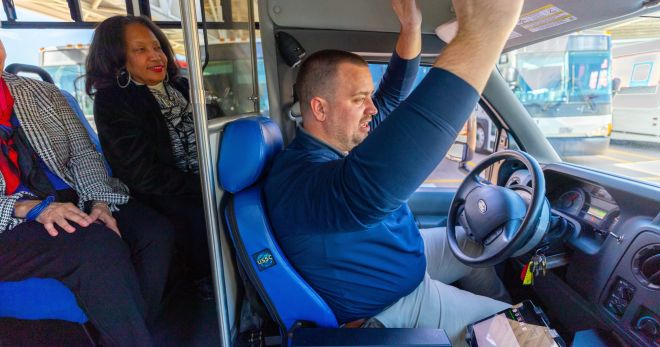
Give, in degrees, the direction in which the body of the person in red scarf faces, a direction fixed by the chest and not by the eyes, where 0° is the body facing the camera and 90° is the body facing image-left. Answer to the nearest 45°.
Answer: approximately 315°

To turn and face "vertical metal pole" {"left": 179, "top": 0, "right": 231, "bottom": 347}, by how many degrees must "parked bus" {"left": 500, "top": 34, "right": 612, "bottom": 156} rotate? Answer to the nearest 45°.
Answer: approximately 45° to its right

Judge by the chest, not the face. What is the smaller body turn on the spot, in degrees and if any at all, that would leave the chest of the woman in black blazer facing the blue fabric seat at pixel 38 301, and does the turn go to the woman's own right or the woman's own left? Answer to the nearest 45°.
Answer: approximately 90° to the woman's own right

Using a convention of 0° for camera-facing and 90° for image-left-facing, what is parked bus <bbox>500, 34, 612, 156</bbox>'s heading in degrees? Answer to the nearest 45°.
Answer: approximately 0°

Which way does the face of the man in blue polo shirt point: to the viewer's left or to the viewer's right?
to the viewer's right

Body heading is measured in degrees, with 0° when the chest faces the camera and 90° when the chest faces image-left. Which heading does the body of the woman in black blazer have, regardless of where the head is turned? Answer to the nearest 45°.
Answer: approximately 315°
